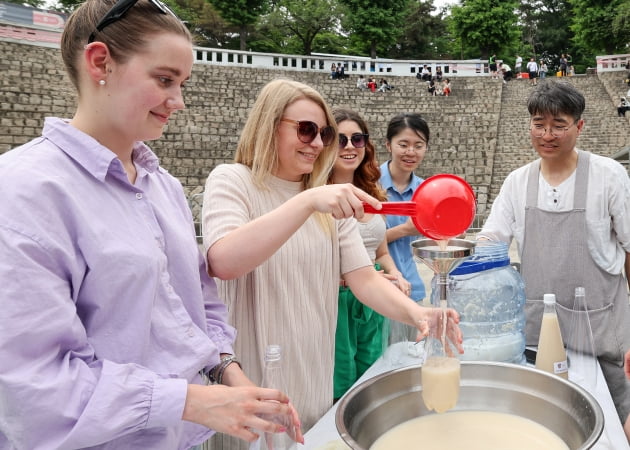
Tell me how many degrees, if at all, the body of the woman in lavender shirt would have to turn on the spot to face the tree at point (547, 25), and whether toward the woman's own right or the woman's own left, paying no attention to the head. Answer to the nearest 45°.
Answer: approximately 90° to the woman's own left

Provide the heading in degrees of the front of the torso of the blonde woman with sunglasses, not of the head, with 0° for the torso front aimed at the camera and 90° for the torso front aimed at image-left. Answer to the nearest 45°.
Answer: approximately 315°

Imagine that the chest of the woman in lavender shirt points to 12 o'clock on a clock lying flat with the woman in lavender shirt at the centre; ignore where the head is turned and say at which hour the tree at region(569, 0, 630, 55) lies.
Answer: The tree is roughly at 9 o'clock from the woman in lavender shirt.

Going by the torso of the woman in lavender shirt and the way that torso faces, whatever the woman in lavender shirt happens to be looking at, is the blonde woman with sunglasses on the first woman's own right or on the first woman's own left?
on the first woman's own left

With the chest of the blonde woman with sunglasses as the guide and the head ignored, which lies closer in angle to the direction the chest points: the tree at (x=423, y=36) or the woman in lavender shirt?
the woman in lavender shirt

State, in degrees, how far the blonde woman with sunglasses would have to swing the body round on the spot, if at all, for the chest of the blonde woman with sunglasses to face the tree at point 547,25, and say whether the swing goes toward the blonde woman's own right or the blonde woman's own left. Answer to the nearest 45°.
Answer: approximately 135° to the blonde woman's own left

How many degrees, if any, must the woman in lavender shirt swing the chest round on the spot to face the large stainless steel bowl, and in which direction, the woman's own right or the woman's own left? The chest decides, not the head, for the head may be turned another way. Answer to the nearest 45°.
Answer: approximately 45° to the woman's own left

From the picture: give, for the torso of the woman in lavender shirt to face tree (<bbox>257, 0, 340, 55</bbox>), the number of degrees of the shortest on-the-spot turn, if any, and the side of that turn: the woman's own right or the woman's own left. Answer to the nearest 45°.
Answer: approximately 135° to the woman's own left
